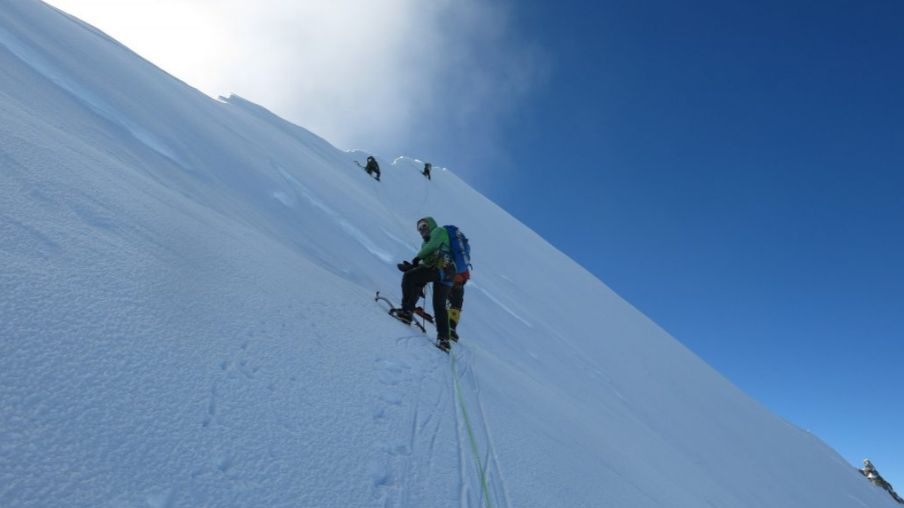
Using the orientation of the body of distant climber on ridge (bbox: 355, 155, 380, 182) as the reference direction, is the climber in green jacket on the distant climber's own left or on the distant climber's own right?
on the distant climber's own left
